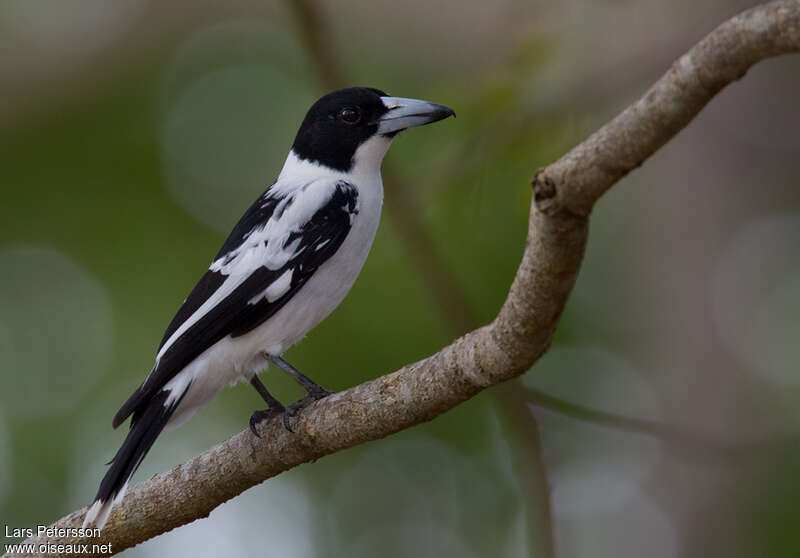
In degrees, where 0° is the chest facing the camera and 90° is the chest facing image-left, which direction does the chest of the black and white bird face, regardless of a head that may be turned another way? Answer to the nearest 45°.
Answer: approximately 270°
